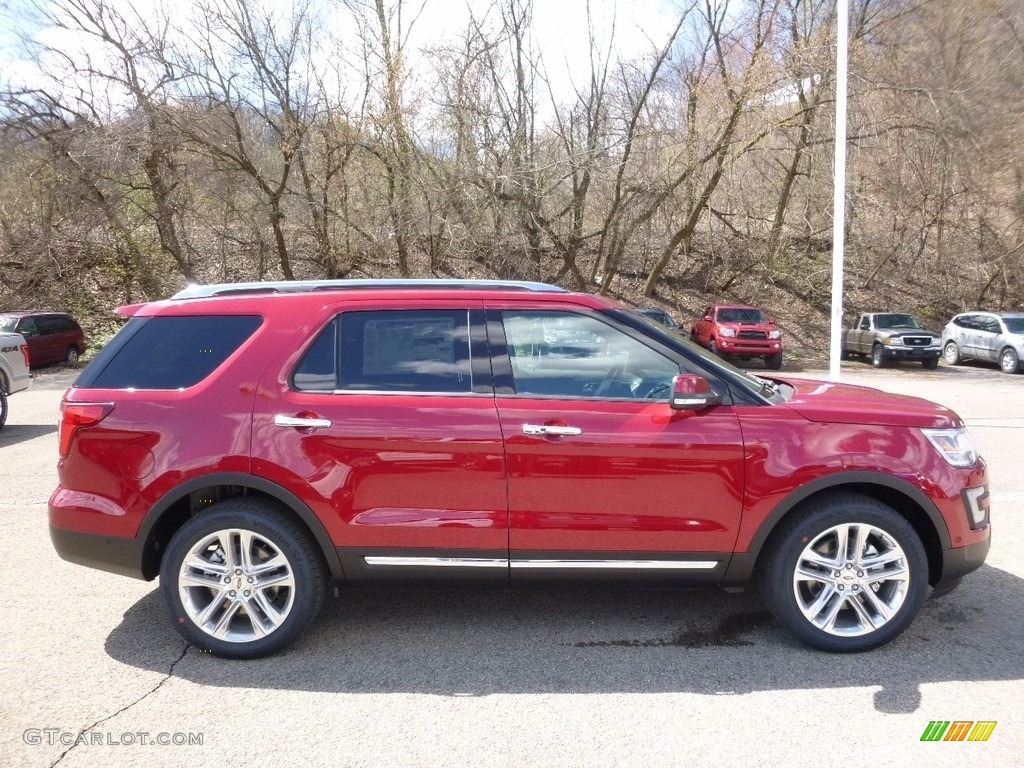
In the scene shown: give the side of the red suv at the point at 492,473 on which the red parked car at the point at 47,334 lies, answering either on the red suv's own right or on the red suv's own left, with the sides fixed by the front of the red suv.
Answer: on the red suv's own left

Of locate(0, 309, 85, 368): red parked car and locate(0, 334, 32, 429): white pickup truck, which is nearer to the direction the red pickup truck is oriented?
the white pickup truck

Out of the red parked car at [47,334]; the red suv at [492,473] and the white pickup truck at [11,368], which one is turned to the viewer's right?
the red suv

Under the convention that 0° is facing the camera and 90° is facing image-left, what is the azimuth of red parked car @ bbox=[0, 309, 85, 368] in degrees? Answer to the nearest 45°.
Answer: approximately 45°

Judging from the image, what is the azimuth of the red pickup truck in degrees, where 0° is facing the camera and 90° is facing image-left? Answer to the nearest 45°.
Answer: approximately 315°

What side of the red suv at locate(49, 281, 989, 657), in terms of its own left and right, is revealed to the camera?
right

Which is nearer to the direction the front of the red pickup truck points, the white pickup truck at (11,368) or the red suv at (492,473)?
the red suv

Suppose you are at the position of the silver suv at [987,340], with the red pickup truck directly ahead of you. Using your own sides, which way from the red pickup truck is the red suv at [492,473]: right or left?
left

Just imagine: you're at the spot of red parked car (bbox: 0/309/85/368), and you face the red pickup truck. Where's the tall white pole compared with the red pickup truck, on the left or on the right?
right

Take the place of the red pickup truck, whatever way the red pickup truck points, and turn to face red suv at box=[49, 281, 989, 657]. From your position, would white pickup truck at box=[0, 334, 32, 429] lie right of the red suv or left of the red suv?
right

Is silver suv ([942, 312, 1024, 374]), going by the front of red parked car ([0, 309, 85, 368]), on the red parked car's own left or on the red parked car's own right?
on the red parked car's own left
